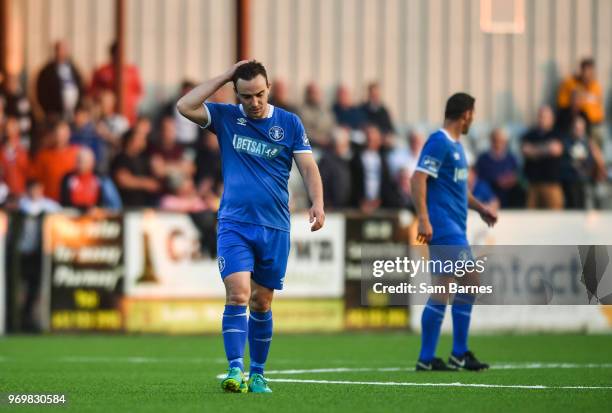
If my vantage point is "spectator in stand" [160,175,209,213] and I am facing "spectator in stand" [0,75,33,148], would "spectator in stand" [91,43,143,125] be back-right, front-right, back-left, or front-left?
front-right

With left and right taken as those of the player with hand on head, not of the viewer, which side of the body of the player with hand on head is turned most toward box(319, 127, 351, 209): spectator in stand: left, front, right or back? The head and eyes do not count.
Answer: back

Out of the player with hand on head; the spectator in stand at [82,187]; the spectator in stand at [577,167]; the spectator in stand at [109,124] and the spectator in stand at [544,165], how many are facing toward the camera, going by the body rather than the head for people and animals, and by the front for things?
5

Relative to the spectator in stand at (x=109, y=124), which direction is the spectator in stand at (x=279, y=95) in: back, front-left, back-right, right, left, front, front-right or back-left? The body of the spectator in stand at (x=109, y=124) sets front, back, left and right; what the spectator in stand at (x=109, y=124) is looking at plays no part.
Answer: left

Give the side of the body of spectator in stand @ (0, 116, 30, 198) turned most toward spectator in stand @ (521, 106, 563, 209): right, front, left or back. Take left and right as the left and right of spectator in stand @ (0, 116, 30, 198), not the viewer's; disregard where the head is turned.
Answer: left

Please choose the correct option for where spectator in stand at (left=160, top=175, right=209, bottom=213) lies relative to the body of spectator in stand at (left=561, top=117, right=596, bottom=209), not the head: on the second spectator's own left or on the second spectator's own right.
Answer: on the second spectator's own right

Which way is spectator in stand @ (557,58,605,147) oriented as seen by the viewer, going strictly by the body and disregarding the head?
toward the camera

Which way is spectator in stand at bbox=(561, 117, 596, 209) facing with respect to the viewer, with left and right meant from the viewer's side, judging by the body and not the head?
facing the viewer

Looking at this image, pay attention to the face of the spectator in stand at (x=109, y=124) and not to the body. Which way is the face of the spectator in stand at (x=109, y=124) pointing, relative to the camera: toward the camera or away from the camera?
toward the camera

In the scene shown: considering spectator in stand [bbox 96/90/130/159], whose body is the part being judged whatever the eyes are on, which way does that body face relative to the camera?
toward the camera

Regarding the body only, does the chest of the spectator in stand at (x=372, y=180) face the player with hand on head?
yes

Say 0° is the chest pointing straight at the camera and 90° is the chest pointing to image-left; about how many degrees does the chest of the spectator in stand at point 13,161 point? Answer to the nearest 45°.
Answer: approximately 0°

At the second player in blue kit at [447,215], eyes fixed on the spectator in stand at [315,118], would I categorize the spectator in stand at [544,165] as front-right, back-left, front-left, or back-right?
front-right

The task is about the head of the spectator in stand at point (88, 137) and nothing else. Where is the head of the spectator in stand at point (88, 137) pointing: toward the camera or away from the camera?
toward the camera

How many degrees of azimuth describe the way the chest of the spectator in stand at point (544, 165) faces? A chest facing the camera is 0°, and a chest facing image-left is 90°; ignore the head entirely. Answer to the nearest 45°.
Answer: approximately 0°
